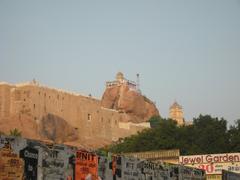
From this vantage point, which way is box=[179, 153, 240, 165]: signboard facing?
toward the camera

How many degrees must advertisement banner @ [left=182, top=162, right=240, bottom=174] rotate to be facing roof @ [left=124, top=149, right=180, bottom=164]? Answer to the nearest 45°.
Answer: approximately 135° to its right

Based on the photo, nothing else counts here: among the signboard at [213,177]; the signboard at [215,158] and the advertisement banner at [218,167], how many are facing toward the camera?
3

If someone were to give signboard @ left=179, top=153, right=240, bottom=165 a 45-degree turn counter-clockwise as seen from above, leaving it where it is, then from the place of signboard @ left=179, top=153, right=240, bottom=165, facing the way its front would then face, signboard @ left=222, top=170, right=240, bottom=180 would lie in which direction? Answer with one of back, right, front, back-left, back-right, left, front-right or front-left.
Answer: front-right

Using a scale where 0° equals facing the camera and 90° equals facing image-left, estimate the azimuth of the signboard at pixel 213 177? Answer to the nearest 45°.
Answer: approximately 0°

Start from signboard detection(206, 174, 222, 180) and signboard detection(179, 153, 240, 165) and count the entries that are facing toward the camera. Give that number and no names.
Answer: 2

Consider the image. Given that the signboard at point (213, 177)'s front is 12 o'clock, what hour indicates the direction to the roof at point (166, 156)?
the roof at point (166, 156) is roughly at 4 o'clock from the signboard at point (213, 177).

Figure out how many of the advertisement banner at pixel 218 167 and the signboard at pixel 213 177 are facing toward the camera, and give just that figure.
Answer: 2

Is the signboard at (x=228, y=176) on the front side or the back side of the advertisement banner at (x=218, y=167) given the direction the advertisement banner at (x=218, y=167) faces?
on the front side

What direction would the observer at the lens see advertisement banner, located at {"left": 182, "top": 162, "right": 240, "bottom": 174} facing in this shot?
facing the viewer
